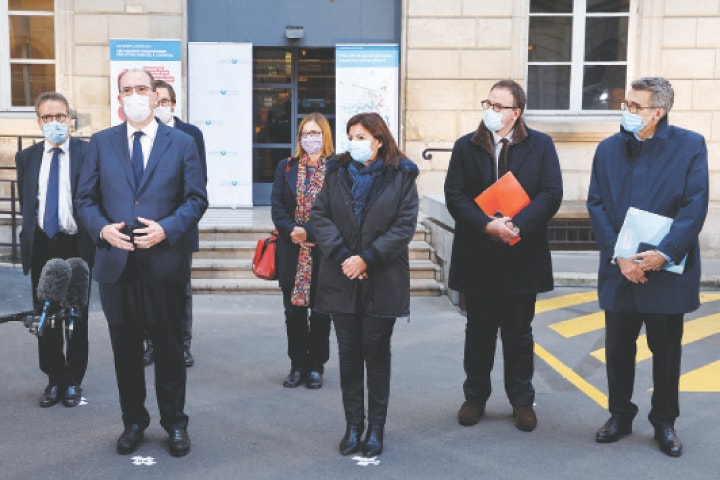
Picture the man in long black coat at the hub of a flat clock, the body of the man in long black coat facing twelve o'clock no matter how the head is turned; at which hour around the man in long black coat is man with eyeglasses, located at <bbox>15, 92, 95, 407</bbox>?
The man with eyeglasses is roughly at 3 o'clock from the man in long black coat.

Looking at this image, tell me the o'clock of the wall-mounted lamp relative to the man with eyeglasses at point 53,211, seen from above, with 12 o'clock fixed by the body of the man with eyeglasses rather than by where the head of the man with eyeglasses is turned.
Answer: The wall-mounted lamp is roughly at 7 o'clock from the man with eyeglasses.

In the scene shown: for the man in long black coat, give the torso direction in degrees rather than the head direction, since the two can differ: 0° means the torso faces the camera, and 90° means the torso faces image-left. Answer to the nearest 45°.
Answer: approximately 0°

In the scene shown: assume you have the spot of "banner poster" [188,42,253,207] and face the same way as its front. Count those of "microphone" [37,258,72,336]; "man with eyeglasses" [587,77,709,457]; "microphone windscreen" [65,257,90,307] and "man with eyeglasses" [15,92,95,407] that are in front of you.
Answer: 4

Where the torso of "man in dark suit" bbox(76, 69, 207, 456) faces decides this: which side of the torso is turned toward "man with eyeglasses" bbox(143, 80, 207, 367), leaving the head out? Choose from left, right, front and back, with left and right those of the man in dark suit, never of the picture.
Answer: back
